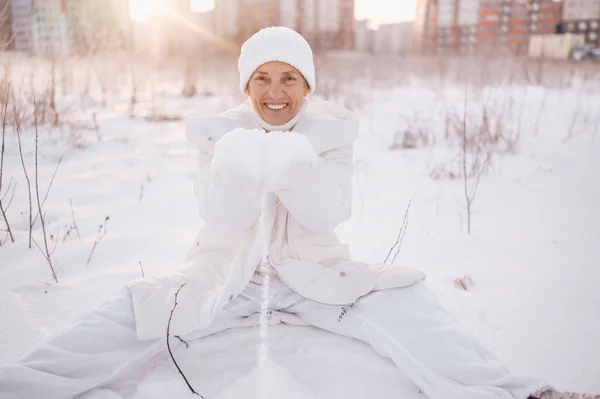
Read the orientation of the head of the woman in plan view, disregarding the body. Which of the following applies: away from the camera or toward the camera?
toward the camera

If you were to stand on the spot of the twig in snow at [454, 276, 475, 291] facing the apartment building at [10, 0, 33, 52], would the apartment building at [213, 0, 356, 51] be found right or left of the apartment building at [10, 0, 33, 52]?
right

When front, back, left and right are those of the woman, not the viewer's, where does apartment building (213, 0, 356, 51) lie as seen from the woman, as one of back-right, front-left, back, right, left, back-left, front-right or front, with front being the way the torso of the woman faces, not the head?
back

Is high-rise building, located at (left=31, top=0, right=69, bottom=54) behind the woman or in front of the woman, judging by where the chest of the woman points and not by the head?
behind

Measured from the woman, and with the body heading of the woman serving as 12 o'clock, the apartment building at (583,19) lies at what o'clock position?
The apartment building is roughly at 7 o'clock from the woman.

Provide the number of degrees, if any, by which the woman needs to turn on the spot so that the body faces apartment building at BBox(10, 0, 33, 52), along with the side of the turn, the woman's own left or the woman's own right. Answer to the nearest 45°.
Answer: approximately 135° to the woman's own right

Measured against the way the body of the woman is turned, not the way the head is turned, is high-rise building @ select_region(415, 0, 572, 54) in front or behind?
behind

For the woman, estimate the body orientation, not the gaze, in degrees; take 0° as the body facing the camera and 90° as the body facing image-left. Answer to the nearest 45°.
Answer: approximately 0°
